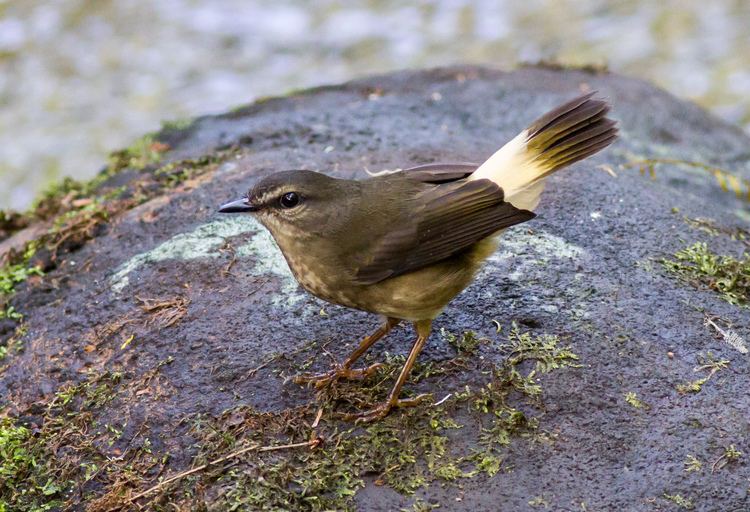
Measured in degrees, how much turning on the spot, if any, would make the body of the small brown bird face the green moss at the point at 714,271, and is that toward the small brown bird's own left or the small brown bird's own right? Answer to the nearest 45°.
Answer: approximately 180°

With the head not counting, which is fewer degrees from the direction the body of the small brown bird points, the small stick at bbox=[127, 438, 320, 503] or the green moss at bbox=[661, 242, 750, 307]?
the small stick

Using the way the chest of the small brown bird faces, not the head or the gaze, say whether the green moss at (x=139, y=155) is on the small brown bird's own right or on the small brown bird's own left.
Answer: on the small brown bird's own right

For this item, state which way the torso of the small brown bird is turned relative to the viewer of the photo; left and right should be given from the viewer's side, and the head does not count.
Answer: facing to the left of the viewer
